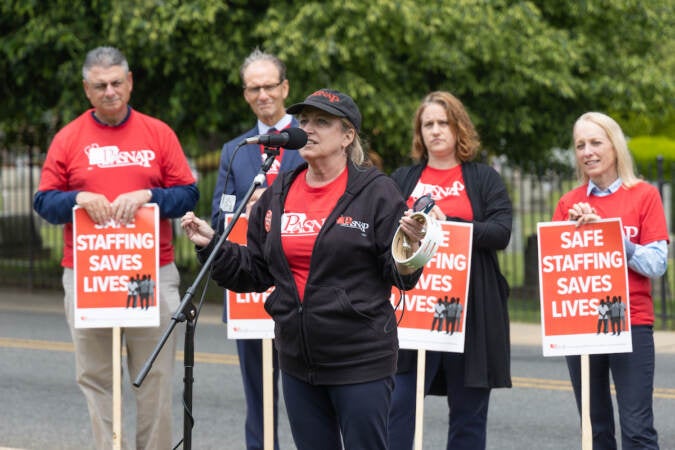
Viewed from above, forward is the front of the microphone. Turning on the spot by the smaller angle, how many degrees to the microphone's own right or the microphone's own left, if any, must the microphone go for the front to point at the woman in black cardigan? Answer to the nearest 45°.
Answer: approximately 45° to the microphone's own left

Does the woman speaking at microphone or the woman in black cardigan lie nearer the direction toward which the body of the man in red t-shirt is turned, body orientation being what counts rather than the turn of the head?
the woman speaking at microphone

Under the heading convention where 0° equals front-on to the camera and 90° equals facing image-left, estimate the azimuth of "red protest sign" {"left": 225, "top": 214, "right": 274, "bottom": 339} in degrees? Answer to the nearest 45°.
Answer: approximately 0°

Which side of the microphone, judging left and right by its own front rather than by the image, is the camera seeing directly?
right

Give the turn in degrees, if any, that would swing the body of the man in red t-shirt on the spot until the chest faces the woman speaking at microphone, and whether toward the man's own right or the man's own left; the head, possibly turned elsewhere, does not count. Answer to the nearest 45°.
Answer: approximately 45° to the man's own left

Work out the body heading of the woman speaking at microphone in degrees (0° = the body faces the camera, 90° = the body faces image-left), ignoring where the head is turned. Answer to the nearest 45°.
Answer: approximately 45°

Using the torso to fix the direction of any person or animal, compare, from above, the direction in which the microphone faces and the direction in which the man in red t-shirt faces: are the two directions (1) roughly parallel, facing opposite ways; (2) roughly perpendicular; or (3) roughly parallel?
roughly perpendicular

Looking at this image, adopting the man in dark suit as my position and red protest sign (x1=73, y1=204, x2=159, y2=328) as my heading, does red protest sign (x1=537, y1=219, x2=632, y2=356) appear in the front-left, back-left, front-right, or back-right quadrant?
back-left
